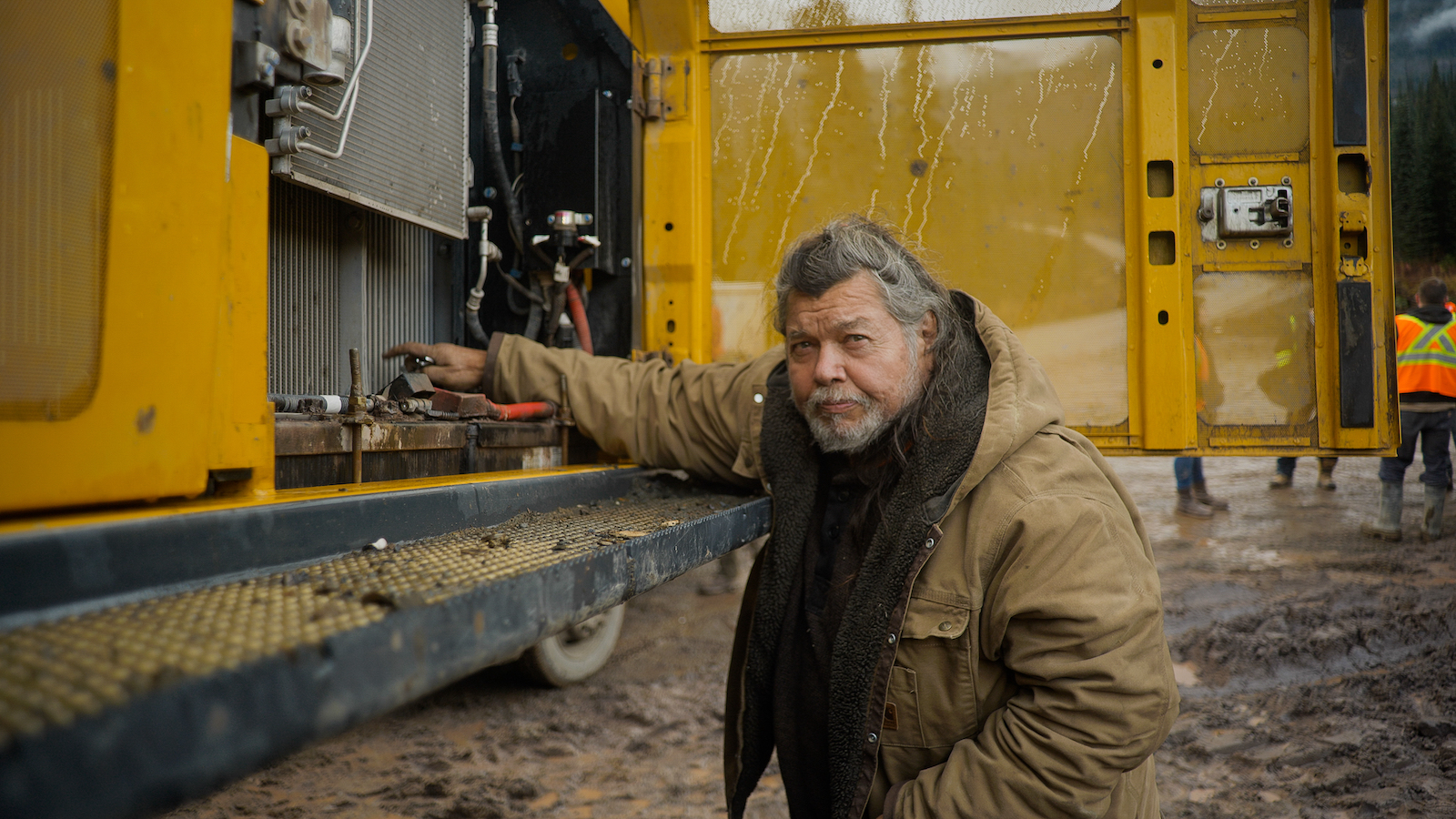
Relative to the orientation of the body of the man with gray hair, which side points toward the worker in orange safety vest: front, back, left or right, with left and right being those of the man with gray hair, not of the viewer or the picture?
back

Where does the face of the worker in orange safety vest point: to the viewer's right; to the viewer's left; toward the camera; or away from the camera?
away from the camera

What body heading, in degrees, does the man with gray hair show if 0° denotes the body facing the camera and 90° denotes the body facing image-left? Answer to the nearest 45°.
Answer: approximately 45°
